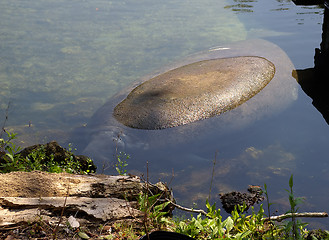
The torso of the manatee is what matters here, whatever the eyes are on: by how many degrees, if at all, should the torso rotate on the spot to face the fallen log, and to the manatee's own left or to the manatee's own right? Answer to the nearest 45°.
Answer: approximately 45° to the manatee's own left

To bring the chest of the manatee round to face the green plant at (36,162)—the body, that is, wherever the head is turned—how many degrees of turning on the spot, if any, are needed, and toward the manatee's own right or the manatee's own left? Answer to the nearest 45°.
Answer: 0° — it already faces it

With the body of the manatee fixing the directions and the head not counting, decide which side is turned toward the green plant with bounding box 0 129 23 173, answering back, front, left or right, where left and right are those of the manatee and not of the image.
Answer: front
